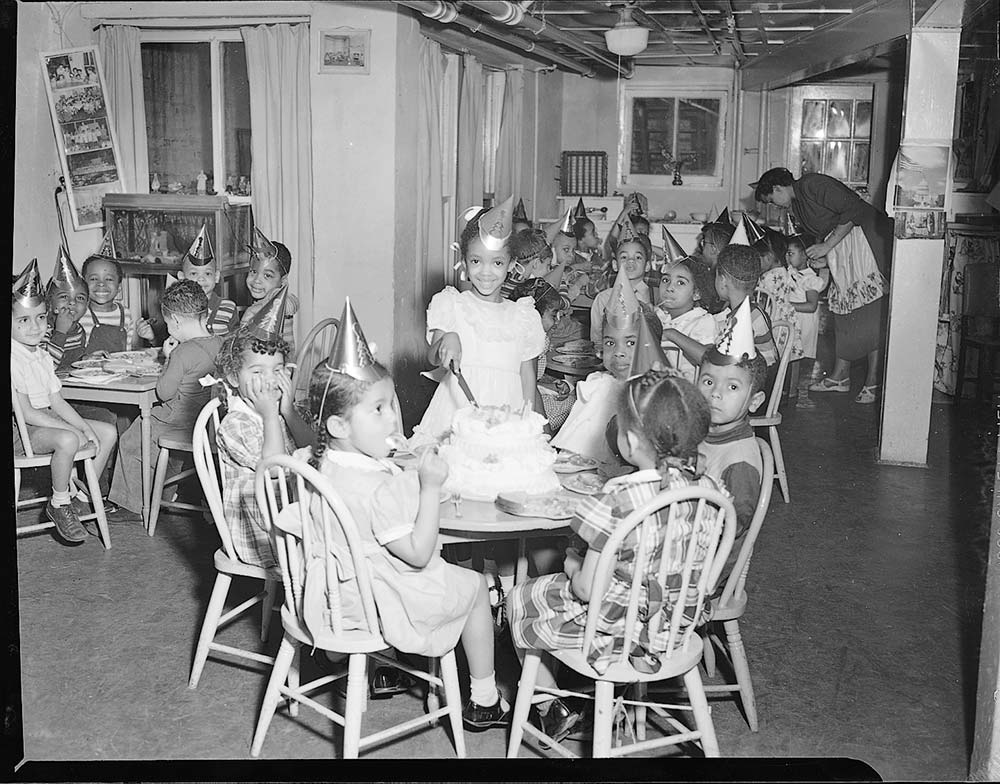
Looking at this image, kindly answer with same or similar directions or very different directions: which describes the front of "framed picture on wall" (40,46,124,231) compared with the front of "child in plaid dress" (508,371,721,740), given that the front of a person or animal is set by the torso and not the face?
very different directions

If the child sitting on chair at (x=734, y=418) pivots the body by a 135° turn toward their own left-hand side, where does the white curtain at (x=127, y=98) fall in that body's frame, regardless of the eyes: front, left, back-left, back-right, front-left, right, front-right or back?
back-left

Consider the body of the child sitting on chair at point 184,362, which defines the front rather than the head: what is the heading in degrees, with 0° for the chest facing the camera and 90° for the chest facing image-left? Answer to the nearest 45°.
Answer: approximately 135°

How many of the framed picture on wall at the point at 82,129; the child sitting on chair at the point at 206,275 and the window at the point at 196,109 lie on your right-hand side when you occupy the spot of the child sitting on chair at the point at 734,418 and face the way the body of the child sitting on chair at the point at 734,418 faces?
3

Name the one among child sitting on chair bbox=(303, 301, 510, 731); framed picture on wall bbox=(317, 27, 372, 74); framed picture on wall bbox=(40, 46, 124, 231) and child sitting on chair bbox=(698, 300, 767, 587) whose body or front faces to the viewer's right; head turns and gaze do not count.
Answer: child sitting on chair bbox=(303, 301, 510, 731)

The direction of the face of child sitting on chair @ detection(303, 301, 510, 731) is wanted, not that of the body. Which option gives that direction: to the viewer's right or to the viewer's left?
to the viewer's right

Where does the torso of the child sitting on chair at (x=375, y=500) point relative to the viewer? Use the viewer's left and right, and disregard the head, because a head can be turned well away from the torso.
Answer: facing to the right of the viewer

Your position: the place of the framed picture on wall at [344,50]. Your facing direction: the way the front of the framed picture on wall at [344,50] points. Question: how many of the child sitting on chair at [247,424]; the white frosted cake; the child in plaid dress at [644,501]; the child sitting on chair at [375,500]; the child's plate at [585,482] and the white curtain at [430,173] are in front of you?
5

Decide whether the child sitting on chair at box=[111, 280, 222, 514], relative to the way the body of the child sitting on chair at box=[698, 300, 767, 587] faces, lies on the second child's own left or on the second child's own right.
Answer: on the second child's own right

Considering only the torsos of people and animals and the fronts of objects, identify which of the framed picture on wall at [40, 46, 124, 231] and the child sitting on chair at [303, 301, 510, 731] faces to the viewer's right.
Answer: the child sitting on chair

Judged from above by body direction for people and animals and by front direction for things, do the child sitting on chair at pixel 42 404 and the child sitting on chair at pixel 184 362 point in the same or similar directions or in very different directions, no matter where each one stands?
very different directions
